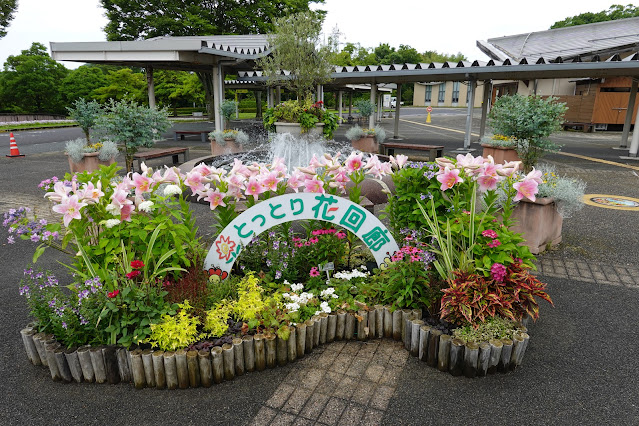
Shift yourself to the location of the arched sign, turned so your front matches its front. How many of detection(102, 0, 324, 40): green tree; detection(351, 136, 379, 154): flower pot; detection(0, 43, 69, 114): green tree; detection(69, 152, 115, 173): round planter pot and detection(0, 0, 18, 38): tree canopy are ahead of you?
0

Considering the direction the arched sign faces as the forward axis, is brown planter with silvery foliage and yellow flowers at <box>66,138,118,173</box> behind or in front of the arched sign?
behind

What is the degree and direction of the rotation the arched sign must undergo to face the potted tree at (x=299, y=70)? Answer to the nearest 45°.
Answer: approximately 180°

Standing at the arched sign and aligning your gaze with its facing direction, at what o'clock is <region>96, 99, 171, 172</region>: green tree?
The green tree is roughly at 5 o'clock from the arched sign.

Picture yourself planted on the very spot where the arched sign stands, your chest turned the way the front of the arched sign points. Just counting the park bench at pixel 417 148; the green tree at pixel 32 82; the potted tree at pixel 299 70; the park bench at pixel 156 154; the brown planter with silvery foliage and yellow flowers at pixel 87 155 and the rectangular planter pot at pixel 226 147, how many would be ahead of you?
0

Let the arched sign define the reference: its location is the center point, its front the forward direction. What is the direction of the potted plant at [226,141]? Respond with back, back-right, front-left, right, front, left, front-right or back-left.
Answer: back

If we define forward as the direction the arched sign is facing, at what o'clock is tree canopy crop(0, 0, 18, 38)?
The tree canopy is roughly at 5 o'clock from the arched sign.

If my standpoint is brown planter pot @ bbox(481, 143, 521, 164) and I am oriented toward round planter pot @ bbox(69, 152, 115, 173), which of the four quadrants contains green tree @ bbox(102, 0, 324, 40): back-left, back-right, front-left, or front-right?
front-right

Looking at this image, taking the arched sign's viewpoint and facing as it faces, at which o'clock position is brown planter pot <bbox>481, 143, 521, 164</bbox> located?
The brown planter pot is roughly at 7 o'clock from the arched sign.

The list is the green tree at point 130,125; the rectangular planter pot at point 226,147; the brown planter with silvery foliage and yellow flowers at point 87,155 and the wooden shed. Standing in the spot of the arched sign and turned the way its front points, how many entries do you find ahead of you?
0

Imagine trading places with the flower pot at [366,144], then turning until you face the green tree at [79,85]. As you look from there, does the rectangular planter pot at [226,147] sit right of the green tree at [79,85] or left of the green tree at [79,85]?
left

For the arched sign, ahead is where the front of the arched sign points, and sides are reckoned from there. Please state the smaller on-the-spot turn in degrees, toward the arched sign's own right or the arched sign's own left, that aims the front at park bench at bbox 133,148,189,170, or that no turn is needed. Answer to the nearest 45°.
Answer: approximately 135° to the arched sign's own right

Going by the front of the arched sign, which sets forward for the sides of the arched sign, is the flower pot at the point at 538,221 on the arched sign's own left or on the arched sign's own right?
on the arched sign's own left

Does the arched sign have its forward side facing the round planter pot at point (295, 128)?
no

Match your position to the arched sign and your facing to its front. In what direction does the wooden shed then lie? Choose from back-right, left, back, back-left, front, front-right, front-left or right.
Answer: back-left

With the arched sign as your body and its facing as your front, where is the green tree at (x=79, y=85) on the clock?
The green tree is roughly at 5 o'clock from the arched sign.

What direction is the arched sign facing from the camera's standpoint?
toward the camera

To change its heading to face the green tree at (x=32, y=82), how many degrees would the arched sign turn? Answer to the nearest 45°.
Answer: approximately 135° to its right

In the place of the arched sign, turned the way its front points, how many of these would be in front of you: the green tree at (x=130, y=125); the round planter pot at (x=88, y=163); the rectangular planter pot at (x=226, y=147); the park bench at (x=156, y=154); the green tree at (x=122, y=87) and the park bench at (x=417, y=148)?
0

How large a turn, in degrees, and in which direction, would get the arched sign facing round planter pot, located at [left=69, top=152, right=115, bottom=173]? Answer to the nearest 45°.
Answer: approximately 135° to its right
